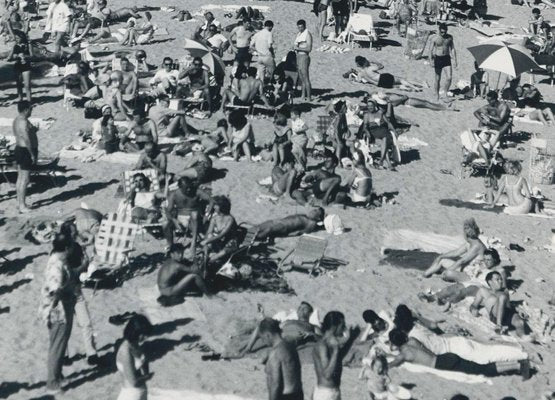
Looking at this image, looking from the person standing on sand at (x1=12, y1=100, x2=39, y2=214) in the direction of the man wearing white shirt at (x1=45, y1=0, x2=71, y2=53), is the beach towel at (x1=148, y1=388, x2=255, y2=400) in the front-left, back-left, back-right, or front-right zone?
back-right

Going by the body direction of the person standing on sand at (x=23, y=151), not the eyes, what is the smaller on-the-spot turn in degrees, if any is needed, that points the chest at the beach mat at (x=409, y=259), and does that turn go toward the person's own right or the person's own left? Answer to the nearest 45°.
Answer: approximately 45° to the person's own right

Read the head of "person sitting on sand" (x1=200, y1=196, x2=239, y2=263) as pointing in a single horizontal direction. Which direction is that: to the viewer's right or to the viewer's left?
to the viewer's left

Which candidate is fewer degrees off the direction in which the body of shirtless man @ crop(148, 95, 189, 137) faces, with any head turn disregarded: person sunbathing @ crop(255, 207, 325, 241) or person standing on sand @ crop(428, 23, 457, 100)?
the person sunbathing

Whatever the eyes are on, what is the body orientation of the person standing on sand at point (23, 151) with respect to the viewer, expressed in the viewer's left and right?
facing to the right of the viewer

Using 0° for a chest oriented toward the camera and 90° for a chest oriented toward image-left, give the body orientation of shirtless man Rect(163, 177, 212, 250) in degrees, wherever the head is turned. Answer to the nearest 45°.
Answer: approximately 0°
